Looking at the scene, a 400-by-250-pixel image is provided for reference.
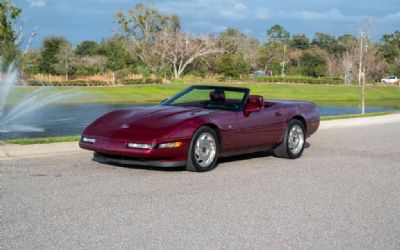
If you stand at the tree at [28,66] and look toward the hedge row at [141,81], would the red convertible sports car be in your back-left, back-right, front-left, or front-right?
front-right

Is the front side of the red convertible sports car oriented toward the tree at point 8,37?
no

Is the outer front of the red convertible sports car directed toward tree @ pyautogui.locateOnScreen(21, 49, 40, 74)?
no

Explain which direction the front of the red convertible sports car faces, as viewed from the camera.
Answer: facing the viewer and to the left of the viewer

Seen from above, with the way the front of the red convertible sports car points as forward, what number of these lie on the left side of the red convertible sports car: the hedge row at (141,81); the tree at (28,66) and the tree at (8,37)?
0
